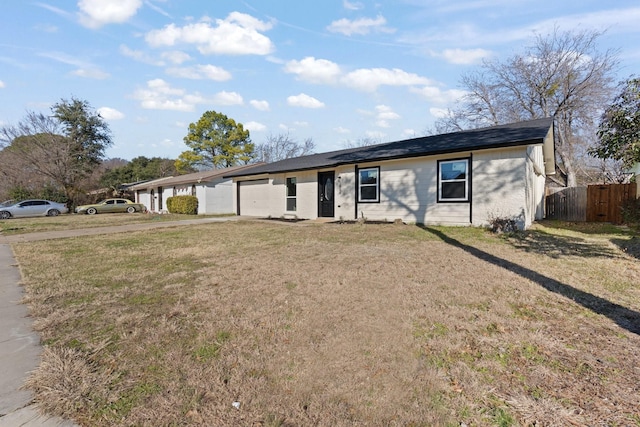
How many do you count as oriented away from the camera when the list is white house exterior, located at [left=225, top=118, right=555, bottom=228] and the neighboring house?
0

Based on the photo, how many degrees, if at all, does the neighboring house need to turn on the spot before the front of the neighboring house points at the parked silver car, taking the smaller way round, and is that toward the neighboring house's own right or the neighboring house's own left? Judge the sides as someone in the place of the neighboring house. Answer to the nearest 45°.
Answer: approximately 45° to the neighboring house's own right

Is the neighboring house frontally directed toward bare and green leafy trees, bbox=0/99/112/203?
no

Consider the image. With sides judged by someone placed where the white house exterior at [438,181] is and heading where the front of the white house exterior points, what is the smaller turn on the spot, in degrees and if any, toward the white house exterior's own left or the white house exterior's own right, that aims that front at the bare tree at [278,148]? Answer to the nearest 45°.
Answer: approximately 90° to the white house exterior's own right

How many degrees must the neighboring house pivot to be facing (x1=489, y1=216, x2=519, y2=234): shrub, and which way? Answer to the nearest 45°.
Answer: approximately 45° to its left

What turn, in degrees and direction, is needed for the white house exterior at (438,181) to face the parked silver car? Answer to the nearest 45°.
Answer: approximately 45° to its right

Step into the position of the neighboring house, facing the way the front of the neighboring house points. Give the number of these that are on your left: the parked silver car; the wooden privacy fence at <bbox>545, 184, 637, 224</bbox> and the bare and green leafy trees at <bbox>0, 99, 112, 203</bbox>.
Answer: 1

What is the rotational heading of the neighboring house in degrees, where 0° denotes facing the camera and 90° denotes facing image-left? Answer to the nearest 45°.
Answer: approximately 45°

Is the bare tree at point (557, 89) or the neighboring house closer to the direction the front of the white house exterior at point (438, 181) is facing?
the neighboring house

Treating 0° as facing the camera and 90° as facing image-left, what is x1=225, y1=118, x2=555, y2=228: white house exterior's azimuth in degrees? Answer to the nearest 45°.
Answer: approximately 45°

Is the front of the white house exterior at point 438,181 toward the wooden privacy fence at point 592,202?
no
